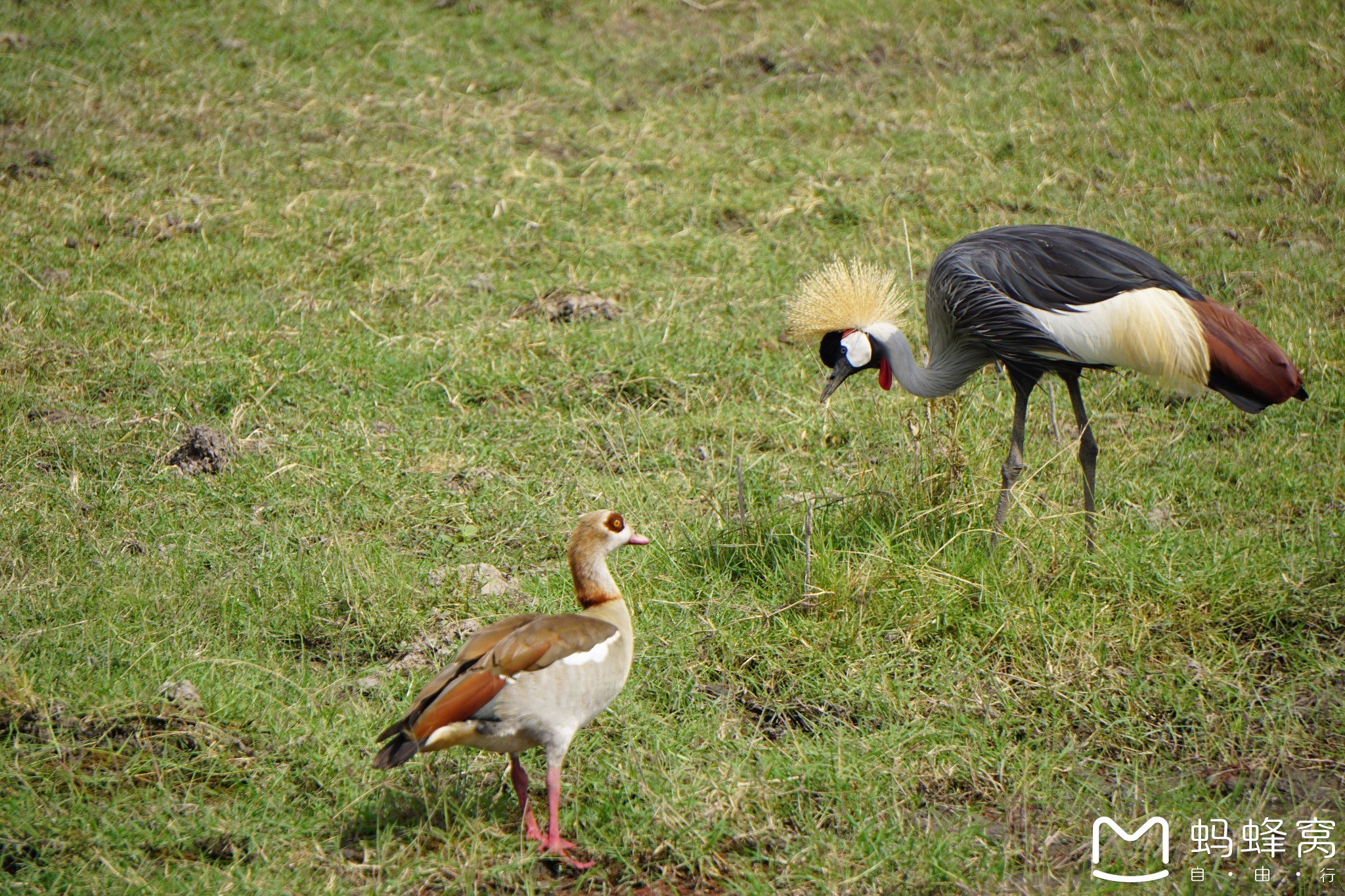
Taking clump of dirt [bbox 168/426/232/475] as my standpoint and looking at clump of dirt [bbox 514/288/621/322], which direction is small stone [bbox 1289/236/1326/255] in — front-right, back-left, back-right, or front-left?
front-right

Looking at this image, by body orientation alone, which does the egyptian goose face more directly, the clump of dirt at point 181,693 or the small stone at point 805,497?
the small stone

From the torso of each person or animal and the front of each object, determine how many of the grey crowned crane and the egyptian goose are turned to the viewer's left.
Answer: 1

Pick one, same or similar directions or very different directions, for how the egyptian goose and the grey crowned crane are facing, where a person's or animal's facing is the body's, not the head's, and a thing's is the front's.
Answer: very different directions

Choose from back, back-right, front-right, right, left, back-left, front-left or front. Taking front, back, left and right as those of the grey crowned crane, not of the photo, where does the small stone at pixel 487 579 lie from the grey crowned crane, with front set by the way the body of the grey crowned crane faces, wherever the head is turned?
front-left

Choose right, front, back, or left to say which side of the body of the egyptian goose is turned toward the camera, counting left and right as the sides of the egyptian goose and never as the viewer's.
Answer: right

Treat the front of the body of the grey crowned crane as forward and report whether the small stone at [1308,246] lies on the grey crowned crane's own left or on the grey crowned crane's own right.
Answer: on the grey crowned crane's own right

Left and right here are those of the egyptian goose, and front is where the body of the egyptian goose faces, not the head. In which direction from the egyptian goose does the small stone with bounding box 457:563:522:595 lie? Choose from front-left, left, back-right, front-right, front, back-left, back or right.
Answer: left

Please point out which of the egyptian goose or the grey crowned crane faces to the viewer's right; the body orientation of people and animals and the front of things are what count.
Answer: the egyptian goose

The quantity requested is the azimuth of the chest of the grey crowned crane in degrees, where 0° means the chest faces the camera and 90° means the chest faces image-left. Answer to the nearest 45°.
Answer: approximately 90°

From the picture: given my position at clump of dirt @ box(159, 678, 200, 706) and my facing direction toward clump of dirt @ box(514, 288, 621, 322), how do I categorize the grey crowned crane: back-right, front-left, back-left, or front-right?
front-right

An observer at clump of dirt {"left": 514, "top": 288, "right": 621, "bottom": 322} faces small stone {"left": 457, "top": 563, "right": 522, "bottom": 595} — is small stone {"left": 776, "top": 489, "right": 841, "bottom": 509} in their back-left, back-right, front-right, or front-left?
front-left

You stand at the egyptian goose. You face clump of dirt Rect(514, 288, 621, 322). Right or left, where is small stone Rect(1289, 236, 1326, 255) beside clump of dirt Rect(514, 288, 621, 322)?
right
